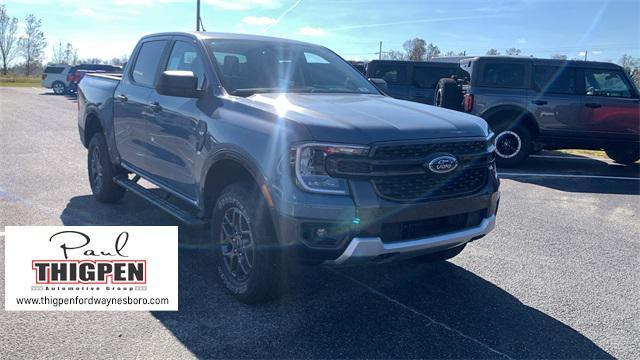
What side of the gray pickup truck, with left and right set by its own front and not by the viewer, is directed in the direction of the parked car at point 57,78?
back

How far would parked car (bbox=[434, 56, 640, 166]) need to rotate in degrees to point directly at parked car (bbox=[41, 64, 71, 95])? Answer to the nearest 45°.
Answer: approximately 135° to its left

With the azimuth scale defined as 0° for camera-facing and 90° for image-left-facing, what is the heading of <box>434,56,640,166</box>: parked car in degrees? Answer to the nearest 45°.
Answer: approximately 270°

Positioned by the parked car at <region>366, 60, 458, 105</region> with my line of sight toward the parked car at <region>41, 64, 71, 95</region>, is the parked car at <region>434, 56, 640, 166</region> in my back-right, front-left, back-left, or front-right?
back-left

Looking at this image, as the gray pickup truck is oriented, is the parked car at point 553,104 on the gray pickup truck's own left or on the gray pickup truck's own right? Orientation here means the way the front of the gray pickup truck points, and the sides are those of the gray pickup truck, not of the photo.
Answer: on the gray pickup truck's own left

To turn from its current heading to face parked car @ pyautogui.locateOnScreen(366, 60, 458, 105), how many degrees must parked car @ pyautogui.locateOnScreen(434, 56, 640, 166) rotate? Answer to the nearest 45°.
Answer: approximately 135° to its left

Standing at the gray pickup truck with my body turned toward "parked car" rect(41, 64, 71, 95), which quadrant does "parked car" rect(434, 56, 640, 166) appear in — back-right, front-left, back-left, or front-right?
front-right

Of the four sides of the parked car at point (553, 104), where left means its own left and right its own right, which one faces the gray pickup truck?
right

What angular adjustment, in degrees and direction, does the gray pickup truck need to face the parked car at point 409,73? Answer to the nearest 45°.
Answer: approximately 135° to its left

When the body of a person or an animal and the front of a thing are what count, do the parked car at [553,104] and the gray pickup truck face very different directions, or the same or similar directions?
same or similar directions
